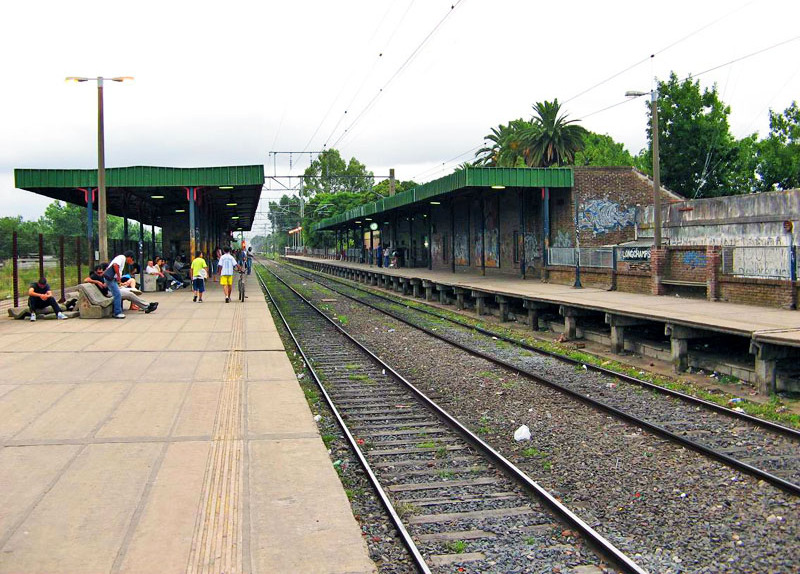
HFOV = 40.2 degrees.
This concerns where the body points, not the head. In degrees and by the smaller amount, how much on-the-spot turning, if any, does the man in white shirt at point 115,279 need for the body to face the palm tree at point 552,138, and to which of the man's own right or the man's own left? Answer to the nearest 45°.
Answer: approximately 45° to the man's own left

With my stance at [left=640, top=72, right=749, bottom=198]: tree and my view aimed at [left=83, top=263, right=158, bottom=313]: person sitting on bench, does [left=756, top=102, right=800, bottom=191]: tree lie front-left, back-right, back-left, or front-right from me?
back-left

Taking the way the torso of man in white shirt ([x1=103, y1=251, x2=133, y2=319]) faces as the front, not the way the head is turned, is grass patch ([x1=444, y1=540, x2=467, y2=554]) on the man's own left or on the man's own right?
on the man's own right

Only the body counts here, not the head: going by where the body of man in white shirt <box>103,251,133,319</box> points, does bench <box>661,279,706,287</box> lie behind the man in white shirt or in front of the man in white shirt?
in front

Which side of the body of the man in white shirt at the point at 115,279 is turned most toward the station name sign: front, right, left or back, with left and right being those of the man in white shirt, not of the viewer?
front

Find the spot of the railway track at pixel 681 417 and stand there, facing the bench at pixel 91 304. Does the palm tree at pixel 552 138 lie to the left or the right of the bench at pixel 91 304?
right

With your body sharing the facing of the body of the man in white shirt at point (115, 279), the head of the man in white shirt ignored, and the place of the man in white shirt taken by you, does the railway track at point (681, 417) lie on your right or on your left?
on your right

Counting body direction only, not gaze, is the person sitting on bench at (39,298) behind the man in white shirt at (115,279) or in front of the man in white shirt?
behind

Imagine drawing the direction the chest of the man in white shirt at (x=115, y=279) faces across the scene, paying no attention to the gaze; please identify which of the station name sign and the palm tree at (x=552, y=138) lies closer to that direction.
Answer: the station name sign

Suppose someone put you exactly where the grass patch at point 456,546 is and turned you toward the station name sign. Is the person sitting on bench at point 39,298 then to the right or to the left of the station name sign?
left

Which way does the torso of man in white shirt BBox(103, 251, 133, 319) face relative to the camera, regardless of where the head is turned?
to the viewer's right
